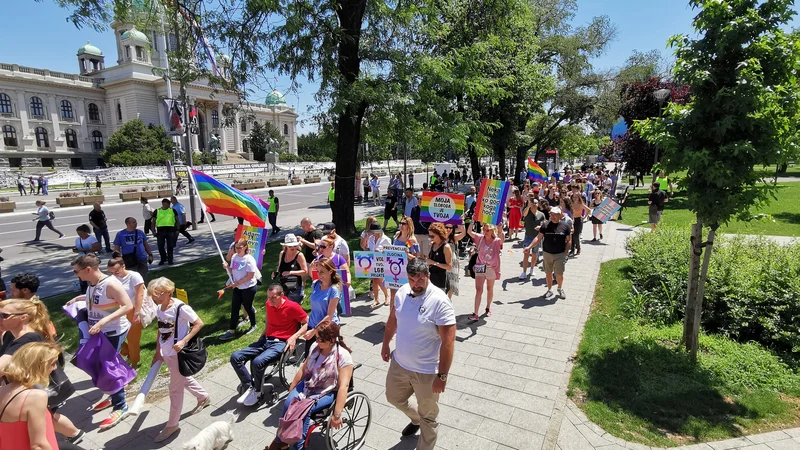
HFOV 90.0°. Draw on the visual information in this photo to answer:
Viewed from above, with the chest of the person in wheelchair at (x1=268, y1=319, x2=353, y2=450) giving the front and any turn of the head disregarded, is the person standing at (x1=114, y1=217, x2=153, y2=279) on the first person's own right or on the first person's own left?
on the first person's own right

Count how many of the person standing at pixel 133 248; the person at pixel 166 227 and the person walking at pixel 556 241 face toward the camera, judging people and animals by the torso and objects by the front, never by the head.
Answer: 3

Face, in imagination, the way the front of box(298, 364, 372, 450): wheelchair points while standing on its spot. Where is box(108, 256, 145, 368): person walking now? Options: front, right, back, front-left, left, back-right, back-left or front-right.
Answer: right

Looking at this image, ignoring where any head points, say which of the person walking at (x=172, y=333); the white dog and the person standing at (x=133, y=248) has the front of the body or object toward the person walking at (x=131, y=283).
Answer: the person standing at (x=133, y=248)

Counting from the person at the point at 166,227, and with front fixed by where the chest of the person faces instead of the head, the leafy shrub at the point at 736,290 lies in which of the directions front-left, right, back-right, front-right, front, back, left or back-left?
front-left

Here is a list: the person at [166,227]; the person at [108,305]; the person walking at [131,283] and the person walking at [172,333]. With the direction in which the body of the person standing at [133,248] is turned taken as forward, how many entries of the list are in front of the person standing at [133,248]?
3

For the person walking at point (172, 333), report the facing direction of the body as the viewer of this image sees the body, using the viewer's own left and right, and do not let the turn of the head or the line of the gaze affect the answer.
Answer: facing the viewer and to the left of the viewer

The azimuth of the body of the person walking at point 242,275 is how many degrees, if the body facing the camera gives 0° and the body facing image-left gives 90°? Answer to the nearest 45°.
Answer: approximately 45°

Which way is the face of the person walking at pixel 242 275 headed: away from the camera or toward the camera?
toward the camera

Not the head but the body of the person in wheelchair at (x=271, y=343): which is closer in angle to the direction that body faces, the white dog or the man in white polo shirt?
the white dog

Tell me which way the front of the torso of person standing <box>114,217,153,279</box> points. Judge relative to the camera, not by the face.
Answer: toward the camera

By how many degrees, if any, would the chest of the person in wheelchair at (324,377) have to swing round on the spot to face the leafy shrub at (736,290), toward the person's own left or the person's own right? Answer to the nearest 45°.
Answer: approximately 135° to the person's own left

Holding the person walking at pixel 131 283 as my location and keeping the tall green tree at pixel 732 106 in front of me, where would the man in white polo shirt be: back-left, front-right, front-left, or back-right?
front-right

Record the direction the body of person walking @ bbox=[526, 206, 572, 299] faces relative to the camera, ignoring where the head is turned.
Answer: toward the camera

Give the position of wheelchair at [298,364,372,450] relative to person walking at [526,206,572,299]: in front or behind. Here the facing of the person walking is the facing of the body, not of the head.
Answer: in front

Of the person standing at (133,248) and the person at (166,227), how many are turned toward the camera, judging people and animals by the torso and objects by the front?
2

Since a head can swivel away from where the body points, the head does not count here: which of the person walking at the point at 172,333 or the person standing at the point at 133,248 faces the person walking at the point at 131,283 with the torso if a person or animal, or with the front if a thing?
the person standing at the point at 133,248
